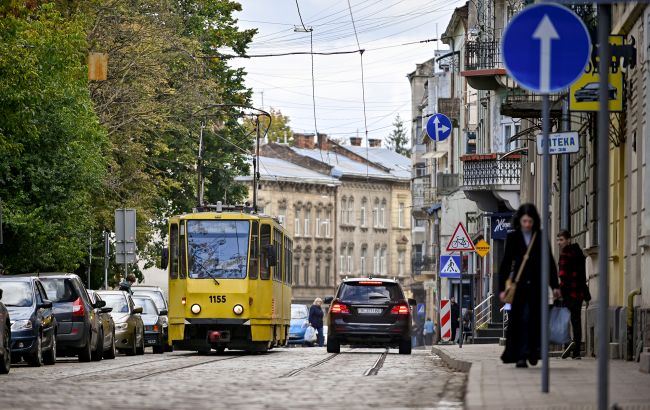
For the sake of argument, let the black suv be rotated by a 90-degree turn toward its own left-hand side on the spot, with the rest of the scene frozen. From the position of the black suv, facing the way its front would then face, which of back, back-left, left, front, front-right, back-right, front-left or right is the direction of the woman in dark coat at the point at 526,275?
left

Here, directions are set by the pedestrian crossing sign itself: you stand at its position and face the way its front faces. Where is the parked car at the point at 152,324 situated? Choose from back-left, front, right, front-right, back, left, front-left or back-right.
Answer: right

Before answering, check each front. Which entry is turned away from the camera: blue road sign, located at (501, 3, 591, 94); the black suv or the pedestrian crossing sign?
the black suv

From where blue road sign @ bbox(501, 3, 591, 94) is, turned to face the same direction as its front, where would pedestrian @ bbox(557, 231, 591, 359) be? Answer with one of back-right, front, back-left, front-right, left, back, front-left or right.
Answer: back

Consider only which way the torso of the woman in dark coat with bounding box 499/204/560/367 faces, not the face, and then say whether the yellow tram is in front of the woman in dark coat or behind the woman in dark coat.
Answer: behind

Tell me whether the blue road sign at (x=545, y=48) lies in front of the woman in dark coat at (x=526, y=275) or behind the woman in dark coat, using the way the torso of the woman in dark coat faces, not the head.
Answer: in front

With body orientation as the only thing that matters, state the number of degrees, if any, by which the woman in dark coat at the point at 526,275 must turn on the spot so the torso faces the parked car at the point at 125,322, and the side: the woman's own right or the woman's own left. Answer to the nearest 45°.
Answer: approximately 135° to the woman's own right
